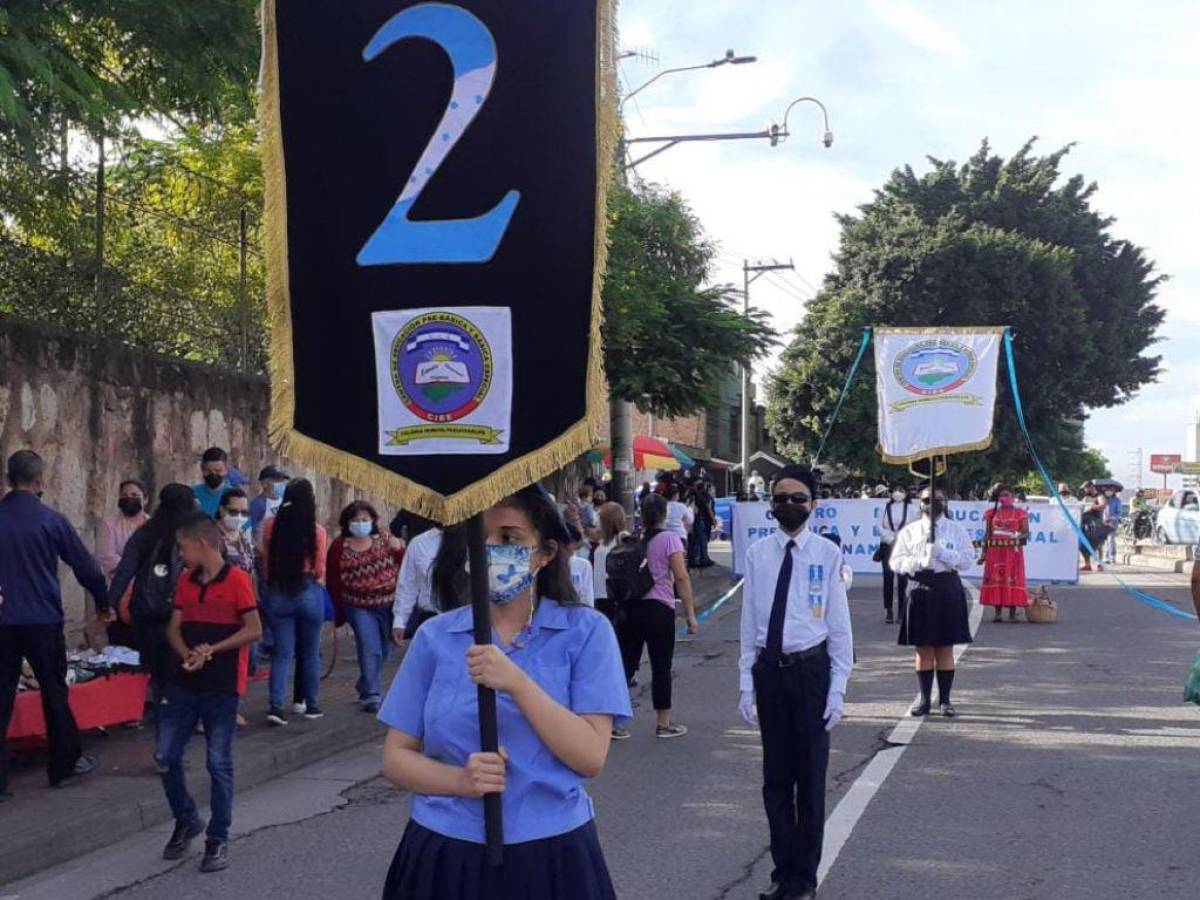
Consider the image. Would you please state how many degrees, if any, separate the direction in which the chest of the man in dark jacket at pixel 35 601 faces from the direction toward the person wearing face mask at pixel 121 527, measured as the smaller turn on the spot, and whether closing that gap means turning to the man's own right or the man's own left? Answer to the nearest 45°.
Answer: approximately 45° to the man's own left

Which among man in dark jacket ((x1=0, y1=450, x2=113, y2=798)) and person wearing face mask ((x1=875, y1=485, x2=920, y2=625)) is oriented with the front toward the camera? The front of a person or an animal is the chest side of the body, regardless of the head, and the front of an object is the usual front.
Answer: the person wearing face mask

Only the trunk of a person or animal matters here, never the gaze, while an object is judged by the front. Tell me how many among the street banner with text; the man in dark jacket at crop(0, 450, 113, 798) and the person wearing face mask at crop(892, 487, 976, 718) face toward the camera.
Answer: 2

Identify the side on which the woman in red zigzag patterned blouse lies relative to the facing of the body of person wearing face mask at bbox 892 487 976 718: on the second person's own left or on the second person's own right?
on the second person's own right

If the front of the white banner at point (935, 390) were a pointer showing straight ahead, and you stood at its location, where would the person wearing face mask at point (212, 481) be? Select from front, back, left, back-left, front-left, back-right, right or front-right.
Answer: front-right

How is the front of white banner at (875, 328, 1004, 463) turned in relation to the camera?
facing the viewer

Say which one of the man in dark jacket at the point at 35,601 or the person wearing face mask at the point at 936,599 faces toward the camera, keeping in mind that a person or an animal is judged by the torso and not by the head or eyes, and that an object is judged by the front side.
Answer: the person wearing face mask

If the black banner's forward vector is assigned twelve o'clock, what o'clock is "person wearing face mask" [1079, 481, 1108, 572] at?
The person wearing face mask is roughly at 7 o'clock from the black banner.

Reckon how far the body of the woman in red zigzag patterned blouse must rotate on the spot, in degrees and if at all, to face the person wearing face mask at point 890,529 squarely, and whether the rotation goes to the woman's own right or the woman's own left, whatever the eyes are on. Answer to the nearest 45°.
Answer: approximately 135° to the woman's own left

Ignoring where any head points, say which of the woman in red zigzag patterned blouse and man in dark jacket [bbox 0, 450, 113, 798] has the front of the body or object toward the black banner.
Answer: the woman in red zigzag patterned blouse

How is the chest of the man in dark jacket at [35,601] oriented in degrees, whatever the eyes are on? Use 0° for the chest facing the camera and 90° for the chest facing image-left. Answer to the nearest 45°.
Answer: approximately 225°

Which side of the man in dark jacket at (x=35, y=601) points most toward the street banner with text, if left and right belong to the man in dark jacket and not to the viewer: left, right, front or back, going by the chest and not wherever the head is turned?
front

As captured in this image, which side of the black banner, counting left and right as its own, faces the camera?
front

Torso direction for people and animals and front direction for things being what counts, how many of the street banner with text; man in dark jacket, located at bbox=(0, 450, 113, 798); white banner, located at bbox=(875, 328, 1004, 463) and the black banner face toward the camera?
3

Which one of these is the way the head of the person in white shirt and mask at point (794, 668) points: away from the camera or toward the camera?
toward the camera
